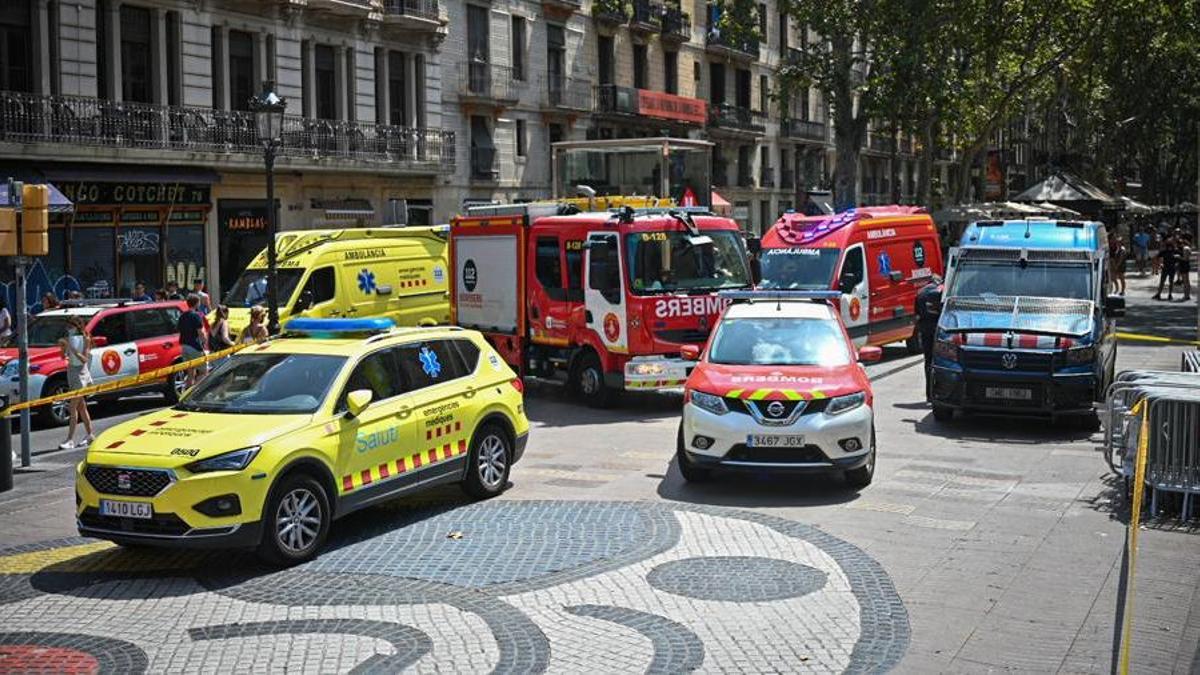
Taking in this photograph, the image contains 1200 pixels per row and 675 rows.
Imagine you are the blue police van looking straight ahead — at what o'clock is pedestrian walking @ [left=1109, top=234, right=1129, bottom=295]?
The pedestrian walking is roughly at 6 o'clock from the blue police van.

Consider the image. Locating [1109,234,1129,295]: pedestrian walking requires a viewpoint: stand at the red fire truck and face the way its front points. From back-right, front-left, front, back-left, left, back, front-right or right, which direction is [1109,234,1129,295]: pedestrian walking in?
left

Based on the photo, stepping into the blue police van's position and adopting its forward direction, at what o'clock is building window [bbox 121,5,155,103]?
The building window is roughly at 4 o'clock from the blue police van.

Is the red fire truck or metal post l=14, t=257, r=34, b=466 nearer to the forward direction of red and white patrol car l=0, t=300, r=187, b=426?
the metal post

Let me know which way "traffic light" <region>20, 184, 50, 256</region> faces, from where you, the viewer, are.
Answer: facing away from the viewer

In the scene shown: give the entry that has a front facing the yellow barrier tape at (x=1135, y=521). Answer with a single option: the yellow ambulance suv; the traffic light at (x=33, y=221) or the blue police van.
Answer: the blue police van

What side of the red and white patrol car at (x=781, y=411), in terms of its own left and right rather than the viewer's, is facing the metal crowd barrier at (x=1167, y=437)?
left

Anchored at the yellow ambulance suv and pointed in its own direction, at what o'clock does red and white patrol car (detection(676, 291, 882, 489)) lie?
The red and white patrol car is roughly at 7 o'clock from the yellow ambulance suv.

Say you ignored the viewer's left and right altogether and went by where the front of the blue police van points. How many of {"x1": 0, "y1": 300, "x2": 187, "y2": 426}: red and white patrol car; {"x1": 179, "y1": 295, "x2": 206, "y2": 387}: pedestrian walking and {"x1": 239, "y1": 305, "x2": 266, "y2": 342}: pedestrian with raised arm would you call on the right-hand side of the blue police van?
3

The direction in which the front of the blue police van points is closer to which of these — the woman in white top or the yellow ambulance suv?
the yellow ambulance suv
